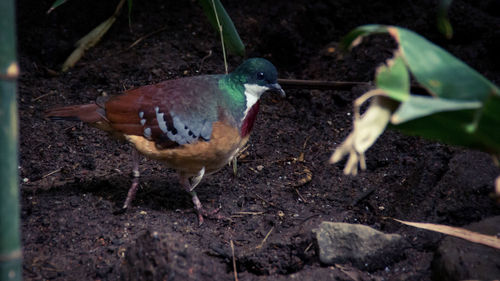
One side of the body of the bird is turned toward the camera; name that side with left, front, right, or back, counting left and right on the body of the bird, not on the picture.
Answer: right

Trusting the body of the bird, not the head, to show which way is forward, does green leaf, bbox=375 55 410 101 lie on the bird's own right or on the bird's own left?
on the bird's own right

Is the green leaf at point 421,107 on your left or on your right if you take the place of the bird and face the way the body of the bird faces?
on your right

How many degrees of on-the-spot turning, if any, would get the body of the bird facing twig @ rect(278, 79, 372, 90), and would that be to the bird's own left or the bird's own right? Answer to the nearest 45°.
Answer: approximately 45° to the bird's own left

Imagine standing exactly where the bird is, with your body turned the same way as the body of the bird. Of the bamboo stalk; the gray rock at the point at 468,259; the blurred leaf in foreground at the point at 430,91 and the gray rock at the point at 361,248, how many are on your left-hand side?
0

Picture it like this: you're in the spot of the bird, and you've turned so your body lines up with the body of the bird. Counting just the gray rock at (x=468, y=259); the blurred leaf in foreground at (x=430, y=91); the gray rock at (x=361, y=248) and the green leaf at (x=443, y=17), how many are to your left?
0

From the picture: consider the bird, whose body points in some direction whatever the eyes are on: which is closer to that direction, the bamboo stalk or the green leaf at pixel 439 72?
the green leaf

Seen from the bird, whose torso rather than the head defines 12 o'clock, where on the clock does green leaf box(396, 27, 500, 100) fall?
The green leaf is roughly at 2 o'clock from the bird.

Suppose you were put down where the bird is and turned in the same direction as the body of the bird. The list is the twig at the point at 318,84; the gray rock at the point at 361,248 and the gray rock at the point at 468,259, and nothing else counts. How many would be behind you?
0

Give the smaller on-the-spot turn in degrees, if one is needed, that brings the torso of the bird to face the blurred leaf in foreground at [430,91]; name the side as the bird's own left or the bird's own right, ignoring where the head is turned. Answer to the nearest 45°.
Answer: approximately 45° to the bird's own right

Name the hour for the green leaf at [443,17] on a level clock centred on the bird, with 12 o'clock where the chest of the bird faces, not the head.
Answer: The green leaf is roughly at 11 o'clock from the bird.
